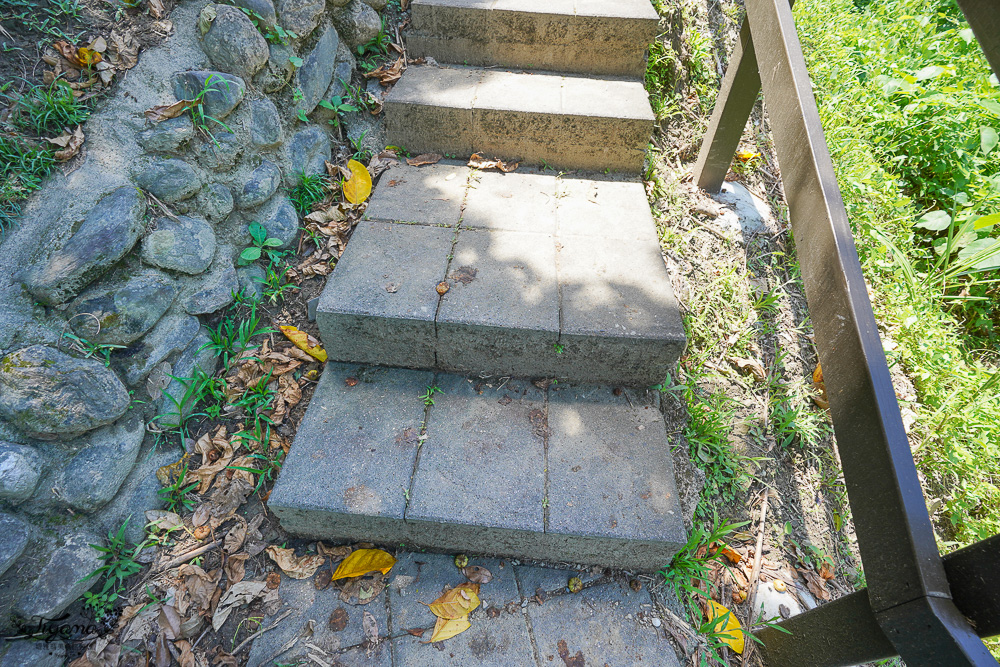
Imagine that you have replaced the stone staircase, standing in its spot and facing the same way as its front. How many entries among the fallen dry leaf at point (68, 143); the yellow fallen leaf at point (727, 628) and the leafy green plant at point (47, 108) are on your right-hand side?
2

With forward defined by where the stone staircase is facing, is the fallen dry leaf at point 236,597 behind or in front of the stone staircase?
in front

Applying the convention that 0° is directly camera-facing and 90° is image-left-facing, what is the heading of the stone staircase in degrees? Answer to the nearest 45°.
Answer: approximately 0°

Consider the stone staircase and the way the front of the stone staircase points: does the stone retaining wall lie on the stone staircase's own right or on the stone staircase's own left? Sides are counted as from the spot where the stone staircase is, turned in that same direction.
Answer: on the stone staircase's own right

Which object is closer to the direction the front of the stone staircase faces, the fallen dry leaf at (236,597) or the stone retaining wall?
the fallen dry leaf

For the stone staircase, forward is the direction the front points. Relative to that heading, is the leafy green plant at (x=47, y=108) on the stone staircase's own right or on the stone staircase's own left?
on the stone staircase's own right

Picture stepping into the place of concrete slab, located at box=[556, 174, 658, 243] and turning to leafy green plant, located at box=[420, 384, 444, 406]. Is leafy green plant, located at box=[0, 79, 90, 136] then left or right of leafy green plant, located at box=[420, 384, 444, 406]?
right

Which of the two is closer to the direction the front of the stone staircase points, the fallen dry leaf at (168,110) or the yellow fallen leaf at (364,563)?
the yellow fallen leaf

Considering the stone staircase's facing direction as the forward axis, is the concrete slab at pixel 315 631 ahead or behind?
ahead

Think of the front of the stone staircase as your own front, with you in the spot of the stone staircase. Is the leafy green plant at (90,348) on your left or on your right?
on your right

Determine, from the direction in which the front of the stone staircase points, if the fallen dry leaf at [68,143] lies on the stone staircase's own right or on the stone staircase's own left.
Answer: on the stone staircase's own right

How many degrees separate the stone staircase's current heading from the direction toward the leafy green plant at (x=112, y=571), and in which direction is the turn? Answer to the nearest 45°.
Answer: approximately 45° to its right

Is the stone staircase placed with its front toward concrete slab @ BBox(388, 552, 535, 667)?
yes
